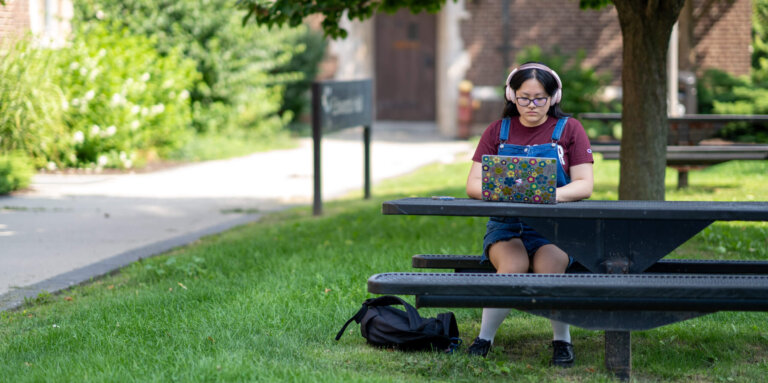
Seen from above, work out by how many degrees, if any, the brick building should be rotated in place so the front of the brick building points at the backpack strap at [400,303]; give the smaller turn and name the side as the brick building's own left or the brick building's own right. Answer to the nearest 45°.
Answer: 0° — it already faces it

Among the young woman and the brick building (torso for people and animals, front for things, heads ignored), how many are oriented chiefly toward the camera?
2

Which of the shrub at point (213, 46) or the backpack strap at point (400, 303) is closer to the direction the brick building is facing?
the backpack strap

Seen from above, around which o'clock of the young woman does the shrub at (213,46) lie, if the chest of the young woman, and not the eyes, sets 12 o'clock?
The shrub is roughly at 5 o'clock from the young woman.

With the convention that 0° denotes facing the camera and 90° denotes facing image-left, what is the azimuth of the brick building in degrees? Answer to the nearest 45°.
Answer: approximately 0°

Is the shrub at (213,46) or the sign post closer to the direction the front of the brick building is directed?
the sign post

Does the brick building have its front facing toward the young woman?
yes

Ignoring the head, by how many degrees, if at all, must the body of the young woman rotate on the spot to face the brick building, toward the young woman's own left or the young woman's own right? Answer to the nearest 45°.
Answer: approximately 180°

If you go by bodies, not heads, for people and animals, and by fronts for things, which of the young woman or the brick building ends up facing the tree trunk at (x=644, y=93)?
the brick building
